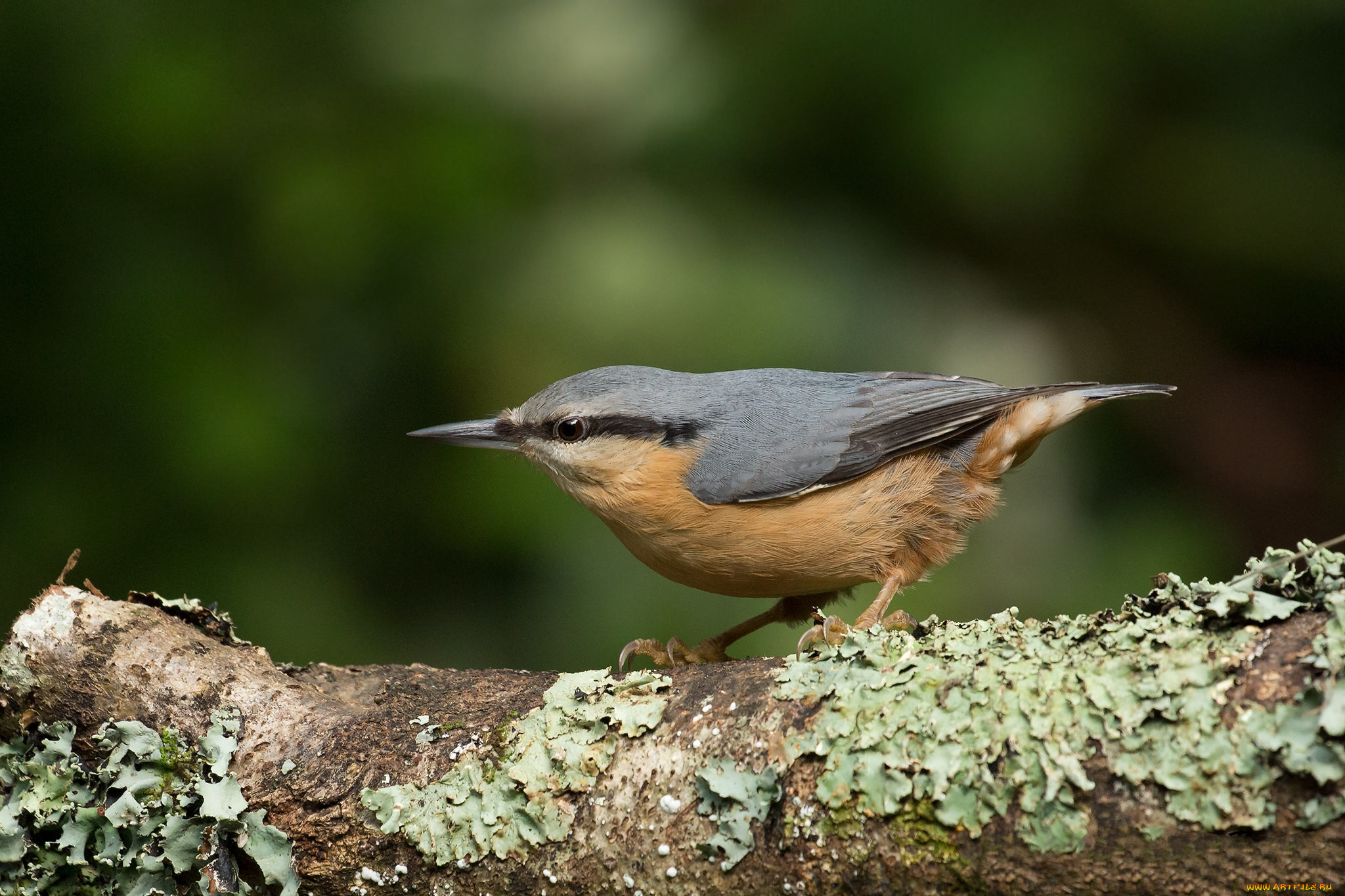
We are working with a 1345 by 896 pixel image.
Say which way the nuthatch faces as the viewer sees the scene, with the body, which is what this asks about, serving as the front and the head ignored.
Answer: to the viewer's left

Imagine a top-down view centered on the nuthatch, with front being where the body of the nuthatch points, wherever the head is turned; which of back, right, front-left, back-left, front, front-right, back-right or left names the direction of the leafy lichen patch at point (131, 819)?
front-left
